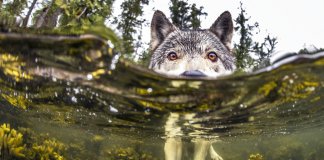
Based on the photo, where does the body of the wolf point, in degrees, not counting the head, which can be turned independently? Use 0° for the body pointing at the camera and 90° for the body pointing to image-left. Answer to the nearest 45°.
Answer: approximately 0°
